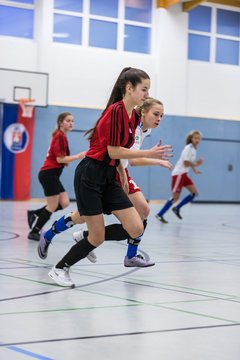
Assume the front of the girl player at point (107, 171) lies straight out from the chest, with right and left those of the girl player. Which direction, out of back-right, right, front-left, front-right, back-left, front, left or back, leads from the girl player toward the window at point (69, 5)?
left

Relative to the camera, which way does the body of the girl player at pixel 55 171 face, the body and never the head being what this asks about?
to the viewer's right

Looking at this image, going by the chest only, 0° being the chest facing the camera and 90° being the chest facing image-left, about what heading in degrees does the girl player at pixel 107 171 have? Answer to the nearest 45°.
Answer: approximately 270°

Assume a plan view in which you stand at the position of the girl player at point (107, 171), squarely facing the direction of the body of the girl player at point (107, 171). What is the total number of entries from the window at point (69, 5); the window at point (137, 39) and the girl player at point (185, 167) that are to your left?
3

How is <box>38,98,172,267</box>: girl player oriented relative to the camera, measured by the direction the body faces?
to the viewer's right

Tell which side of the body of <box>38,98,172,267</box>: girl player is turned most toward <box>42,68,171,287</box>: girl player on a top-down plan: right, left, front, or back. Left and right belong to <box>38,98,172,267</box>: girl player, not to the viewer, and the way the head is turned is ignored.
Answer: right

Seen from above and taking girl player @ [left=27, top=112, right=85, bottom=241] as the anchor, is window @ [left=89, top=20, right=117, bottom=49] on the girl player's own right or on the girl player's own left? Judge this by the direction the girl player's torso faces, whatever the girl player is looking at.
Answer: on the girl player's own left
